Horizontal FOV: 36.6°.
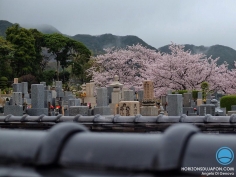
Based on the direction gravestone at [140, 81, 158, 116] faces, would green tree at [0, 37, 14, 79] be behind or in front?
behind

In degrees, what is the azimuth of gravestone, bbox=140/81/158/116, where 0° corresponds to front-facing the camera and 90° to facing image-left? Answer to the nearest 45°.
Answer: approximately 0°

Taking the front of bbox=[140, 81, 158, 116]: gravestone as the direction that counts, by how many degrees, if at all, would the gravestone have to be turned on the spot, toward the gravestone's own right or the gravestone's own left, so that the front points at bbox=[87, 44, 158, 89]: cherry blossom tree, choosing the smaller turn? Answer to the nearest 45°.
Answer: approximately 180°

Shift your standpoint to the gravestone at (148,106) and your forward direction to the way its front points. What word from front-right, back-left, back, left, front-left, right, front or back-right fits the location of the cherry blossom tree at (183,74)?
back

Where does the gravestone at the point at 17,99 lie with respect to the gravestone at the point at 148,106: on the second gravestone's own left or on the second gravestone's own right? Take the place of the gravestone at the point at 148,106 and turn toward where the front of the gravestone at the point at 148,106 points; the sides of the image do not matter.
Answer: on the second gravestone's own right

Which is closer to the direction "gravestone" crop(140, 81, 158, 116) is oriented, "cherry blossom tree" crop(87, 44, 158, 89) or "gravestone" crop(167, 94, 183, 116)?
the gravestone

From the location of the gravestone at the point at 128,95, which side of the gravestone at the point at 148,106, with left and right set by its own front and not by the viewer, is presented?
back
